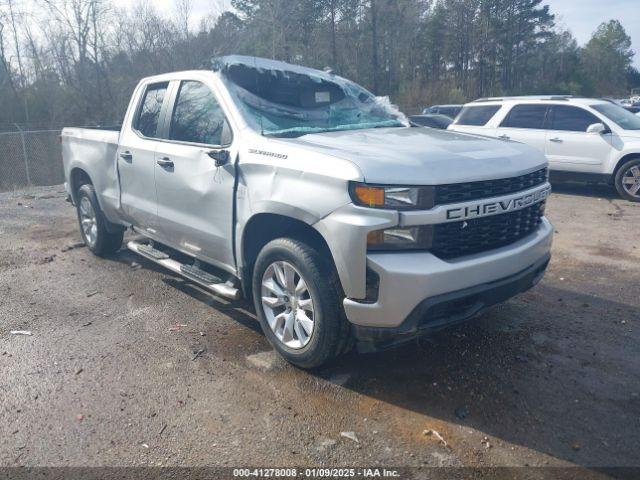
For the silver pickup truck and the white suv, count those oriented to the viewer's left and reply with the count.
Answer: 0

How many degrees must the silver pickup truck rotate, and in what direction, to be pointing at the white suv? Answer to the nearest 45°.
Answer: approximately 90° to its left

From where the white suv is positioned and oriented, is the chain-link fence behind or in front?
behind

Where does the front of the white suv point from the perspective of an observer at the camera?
facing the viewer and to the right of the viewer

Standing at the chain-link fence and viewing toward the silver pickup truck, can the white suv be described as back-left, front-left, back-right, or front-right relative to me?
front-left

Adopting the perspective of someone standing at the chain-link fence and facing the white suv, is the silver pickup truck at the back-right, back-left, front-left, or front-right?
front-right

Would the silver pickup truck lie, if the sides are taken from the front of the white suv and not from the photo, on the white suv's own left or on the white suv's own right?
on the white suv's own right

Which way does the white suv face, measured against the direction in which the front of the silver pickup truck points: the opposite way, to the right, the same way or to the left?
the same way

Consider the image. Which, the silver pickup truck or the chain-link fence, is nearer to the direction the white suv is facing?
the silver pickup truck
